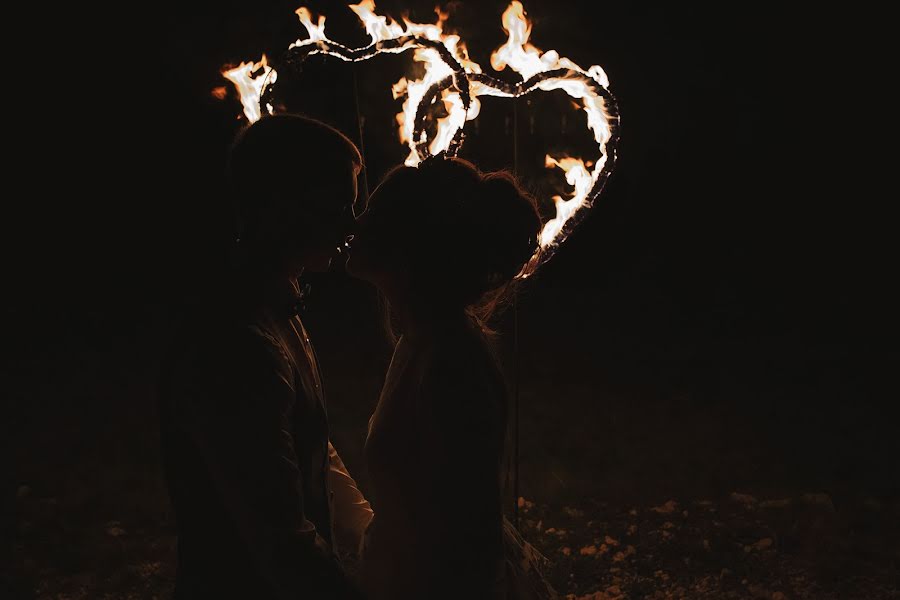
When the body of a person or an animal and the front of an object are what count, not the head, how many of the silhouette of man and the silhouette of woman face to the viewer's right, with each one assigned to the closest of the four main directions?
1

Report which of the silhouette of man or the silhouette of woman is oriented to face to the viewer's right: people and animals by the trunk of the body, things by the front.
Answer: the silhouette of man

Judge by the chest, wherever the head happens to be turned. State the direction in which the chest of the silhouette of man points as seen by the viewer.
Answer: to the viewer's right

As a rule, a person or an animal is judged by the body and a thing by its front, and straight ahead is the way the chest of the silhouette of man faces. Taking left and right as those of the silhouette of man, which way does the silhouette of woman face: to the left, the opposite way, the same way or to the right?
the opposite way

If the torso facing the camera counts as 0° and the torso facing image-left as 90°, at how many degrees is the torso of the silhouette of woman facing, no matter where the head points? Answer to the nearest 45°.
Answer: approximately 90°
